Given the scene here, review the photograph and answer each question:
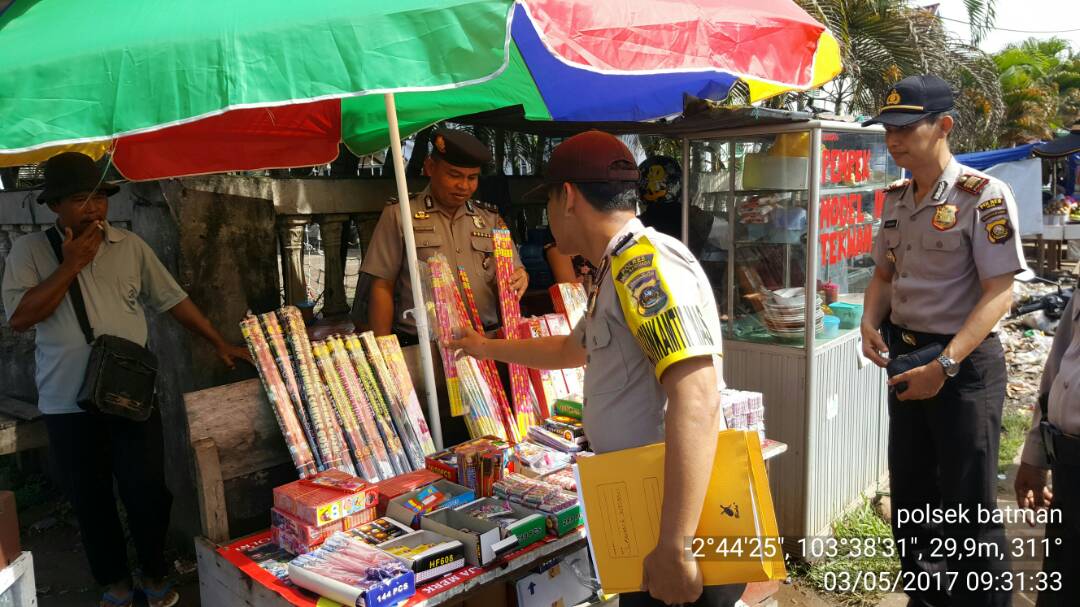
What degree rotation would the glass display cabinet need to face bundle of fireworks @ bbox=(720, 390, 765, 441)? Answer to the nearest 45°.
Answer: approximately 45° to its right

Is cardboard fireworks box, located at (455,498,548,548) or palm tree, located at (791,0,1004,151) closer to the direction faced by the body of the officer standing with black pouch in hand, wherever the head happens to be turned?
the cardboard fireworks box

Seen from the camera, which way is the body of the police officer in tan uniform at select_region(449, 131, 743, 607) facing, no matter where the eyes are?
to the viewer's left

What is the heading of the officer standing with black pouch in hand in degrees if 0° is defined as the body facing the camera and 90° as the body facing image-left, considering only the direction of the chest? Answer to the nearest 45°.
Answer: approximately 45°

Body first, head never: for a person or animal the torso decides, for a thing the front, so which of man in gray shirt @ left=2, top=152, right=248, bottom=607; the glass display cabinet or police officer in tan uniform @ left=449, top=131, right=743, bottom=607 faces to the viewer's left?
the police officer in tan uniform

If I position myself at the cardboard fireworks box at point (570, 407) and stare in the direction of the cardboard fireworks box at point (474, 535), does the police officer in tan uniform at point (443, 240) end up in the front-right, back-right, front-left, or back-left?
back-right

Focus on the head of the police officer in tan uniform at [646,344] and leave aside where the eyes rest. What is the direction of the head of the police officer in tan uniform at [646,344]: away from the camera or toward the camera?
away from the camera

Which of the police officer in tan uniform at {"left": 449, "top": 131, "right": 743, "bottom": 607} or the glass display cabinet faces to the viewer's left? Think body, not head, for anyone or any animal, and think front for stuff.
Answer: the police officer in tan uniform

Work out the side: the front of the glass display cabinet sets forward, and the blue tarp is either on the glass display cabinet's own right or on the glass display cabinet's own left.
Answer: on the glass display cabinet's own left
